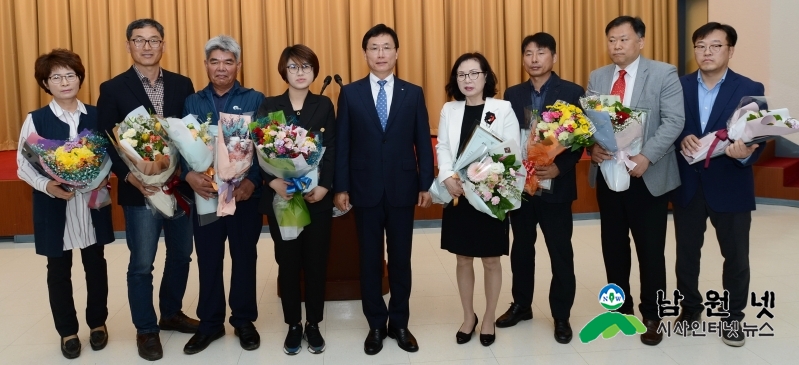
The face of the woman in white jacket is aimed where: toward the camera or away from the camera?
toward the camera

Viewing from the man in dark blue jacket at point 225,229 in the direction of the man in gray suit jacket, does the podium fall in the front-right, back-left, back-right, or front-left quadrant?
front-left

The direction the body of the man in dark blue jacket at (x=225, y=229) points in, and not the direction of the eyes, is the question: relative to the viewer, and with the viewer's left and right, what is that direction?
facing the viewer

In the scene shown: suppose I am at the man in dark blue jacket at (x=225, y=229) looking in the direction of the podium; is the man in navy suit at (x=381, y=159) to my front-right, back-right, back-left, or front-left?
front-right

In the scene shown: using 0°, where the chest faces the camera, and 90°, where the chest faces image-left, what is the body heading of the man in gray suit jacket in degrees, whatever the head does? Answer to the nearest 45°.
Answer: approximately 45°

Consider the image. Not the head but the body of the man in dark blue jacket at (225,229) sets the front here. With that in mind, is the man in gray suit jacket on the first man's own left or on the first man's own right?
on the first man's own left
